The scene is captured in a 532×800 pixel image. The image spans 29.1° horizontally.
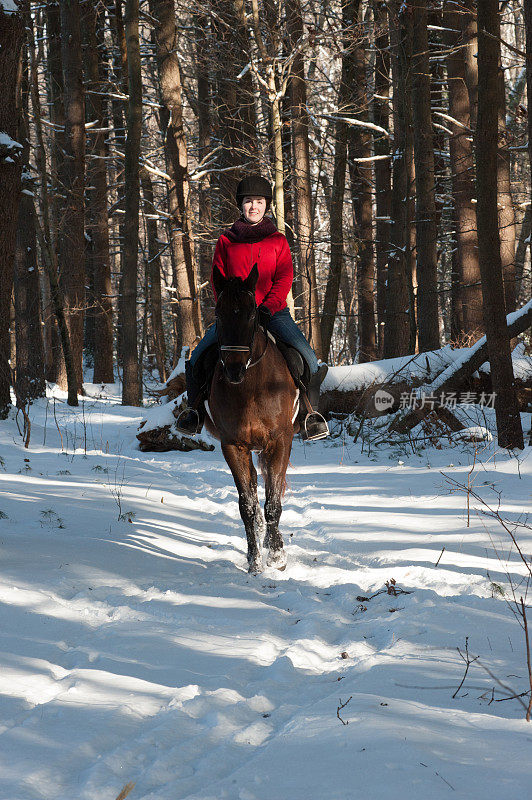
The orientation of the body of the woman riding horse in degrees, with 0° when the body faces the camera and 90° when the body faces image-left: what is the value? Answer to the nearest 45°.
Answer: approximately 0°
